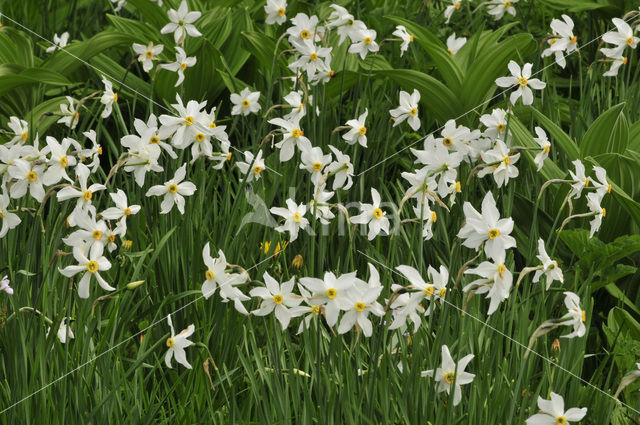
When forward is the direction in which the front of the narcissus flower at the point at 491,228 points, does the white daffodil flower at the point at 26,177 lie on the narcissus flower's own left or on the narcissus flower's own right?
on the narcissus flower's own right

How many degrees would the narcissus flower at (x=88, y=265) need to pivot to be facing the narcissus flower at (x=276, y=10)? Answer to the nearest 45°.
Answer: approximately 135° to its left

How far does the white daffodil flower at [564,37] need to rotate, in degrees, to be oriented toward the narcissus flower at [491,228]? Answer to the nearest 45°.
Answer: approximately 45° to its right

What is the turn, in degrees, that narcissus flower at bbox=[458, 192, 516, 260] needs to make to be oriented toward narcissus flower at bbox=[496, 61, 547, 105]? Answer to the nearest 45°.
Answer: approximately 180°

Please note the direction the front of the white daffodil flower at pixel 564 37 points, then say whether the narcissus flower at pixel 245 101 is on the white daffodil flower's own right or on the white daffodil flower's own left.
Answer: on the white daffodil flower's own right

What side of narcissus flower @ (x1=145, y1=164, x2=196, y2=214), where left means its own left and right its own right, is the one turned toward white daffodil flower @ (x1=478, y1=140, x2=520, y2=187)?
left

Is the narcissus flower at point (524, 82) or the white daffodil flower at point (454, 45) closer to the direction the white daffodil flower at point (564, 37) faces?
the narcissus flower

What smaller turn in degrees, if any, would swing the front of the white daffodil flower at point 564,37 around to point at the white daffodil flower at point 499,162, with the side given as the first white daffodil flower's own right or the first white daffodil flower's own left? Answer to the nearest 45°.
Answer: approximately 45° to the first white daffodil flower's own right

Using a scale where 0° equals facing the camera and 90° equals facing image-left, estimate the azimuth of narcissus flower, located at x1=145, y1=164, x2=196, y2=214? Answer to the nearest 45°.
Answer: approximately 0°

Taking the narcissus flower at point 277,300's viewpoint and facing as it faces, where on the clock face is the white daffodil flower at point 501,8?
The white daffodil flower is roughly at 7 o'clock from the narcissus flower.

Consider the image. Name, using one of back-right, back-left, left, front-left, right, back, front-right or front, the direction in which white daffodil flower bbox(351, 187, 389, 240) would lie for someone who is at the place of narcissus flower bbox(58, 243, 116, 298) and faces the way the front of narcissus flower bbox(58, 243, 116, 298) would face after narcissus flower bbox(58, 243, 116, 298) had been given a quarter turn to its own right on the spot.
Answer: back
